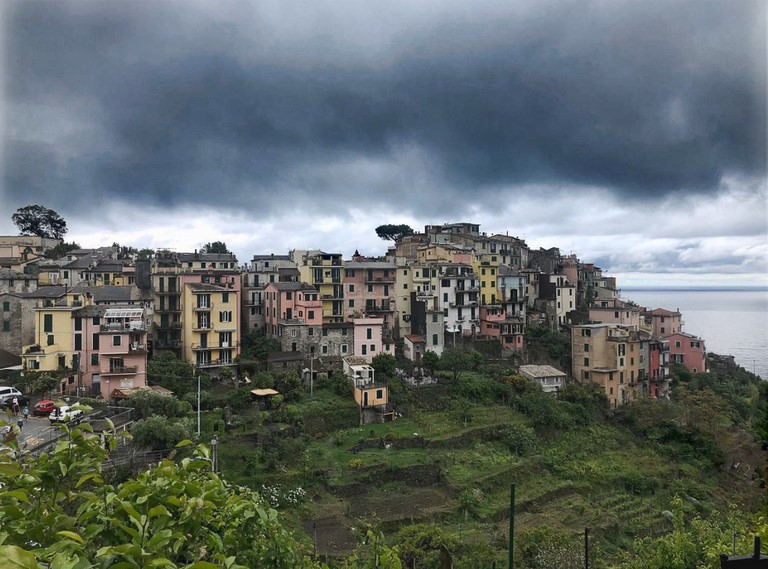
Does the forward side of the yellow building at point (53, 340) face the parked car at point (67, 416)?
yes

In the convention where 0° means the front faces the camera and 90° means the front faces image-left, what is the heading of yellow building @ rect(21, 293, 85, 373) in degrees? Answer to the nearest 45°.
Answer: approximately 0°

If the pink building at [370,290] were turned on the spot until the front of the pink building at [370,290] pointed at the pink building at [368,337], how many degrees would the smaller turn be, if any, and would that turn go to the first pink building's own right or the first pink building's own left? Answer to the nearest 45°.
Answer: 0° — it already faces it
